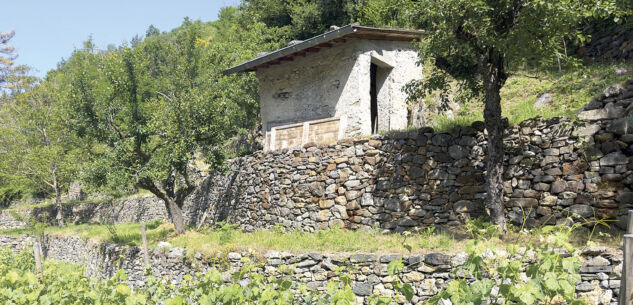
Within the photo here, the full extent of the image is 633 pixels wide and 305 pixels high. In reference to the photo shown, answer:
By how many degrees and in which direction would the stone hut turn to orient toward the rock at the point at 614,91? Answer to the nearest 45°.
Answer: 0° — it already faces it

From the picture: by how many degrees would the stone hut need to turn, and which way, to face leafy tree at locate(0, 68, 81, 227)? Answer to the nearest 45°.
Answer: approximately 180°

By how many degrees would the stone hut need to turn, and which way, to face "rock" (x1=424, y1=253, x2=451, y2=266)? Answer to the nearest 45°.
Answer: approximately 45° to its right

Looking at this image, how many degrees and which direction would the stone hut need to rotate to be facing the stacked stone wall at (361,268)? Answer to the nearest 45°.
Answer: approximately 45° to its right

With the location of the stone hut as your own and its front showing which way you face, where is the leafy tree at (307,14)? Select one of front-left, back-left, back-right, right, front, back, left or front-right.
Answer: back-left

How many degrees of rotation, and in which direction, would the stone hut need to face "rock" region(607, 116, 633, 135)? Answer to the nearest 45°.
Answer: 0° — it already faces it

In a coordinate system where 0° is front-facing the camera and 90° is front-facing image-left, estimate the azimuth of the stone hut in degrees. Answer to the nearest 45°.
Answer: approximately 315°
